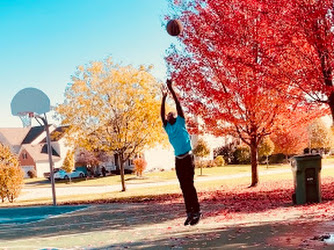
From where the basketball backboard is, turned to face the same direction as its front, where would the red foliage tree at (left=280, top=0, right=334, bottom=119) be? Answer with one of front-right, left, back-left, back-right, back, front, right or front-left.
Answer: left

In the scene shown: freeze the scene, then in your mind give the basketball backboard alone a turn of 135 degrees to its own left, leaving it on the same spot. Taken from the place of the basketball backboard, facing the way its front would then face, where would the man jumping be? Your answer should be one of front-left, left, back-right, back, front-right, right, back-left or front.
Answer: right

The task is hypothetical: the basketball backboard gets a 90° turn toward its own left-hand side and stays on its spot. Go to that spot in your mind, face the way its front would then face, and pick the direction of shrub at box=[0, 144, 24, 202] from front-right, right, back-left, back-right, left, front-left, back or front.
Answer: back-left

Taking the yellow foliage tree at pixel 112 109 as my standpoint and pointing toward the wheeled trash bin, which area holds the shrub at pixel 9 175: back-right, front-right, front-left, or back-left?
back-right

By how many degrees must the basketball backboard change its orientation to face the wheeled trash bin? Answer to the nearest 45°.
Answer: approximately 90° to its left

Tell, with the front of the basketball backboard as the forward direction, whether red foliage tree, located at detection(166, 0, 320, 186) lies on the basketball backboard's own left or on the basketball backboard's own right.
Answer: on the basketball backboard's own left
